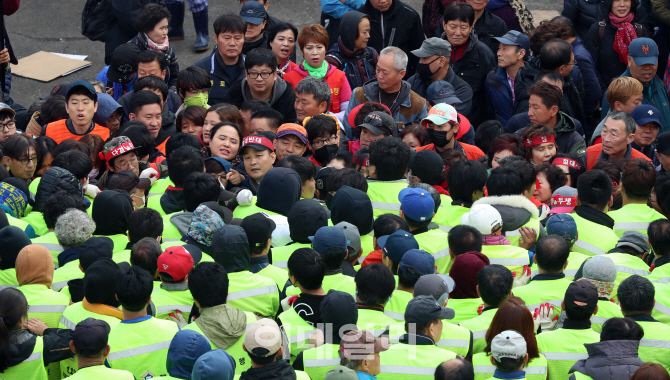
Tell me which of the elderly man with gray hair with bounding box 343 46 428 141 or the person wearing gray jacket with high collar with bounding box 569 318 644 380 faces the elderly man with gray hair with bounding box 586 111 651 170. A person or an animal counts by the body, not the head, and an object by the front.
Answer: the person wearing gray jacket with high collar

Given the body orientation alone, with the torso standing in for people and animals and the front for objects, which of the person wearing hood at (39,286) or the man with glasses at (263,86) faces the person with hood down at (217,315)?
the man with glasses

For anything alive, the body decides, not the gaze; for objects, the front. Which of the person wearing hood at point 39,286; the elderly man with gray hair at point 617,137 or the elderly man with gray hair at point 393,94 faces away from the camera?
the person wearing hood

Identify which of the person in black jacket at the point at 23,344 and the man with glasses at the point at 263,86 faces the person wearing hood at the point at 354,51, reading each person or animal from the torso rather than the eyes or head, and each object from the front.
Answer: the person in black jacket at the point at 23,344

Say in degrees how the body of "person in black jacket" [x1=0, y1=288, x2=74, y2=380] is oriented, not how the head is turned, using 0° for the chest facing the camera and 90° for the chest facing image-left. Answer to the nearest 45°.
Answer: approximately 225°

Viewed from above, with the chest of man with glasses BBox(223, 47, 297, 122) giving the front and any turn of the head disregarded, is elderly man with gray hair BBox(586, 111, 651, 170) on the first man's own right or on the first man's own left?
on the first man's own left

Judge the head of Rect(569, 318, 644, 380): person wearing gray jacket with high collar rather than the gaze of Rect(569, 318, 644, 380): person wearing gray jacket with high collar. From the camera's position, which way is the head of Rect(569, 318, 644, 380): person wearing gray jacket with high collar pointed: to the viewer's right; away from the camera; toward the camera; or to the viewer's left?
away from the camera

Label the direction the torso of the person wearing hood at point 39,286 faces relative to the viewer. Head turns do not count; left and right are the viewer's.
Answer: facing away from the viewer

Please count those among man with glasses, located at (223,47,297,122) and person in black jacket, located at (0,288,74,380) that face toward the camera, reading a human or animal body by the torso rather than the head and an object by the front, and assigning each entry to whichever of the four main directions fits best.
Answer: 1
